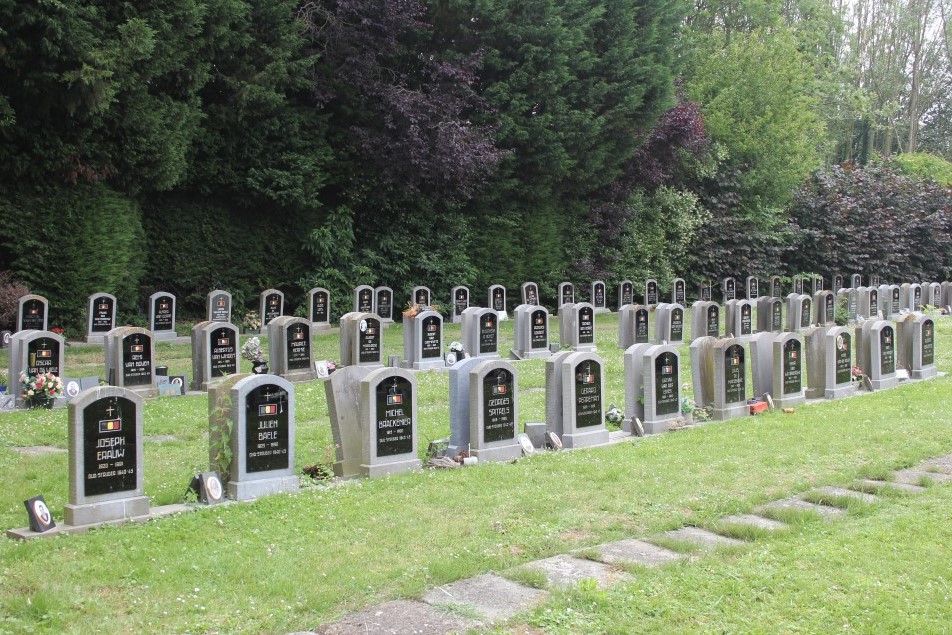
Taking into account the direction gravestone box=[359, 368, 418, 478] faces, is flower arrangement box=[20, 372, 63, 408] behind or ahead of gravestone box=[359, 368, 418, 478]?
behind

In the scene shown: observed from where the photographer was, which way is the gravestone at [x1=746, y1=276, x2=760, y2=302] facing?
facing the viewer and to the right of the viewer

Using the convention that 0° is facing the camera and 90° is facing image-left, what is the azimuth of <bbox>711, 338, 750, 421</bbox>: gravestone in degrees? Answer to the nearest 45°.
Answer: approximately 315°

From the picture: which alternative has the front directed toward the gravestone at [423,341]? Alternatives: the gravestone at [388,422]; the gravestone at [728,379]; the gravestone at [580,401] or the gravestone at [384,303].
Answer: the gravestone at [384,303]

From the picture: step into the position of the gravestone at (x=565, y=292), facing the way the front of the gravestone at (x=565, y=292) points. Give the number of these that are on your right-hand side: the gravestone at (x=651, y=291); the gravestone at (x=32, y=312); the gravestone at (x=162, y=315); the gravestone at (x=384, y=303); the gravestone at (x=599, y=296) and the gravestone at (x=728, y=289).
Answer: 3

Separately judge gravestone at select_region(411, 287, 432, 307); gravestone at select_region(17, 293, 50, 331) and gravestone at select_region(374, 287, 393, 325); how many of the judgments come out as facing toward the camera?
3

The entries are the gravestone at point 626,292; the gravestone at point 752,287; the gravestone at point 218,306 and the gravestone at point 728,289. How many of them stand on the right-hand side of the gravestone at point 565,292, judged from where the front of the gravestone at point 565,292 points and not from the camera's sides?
1

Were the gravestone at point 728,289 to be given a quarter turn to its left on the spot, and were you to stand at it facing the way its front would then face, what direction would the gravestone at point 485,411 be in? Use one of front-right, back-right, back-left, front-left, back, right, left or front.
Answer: back-right

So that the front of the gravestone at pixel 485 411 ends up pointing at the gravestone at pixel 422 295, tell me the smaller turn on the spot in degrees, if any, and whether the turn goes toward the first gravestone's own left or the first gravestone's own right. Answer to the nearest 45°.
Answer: approximately 135° to the first gravestone's own left

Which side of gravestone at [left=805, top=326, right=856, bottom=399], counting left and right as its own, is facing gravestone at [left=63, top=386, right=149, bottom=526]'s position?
right

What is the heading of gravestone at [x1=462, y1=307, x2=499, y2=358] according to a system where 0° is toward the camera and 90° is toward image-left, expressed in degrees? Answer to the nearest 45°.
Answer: approximately 315°

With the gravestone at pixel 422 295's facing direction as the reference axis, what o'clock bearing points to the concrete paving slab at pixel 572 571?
The concrete paving slab is roughly at 12 o'clock from the gravestone.
